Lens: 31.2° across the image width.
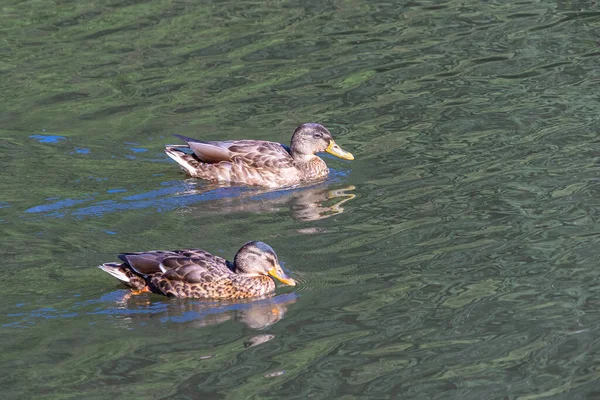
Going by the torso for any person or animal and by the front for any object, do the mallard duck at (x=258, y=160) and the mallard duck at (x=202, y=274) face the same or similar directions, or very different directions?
same or similar directions

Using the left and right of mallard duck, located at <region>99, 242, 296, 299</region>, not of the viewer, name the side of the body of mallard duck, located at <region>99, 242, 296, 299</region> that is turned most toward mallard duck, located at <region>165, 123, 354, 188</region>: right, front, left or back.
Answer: left

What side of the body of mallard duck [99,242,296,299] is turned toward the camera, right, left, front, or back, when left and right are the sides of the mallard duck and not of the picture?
right

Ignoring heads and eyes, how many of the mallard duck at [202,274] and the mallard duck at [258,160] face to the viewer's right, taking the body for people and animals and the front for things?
2

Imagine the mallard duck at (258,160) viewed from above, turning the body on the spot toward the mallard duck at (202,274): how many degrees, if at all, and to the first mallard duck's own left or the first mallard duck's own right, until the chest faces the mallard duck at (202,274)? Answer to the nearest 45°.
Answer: approximately 90° to the first mallard duck's own right

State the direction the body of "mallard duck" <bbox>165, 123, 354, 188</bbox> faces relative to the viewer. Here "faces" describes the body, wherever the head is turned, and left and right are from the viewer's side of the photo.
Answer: facing to the right of the viewer
